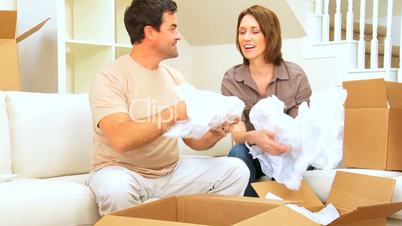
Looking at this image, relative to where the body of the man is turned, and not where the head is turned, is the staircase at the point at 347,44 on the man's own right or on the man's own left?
on the man's own left

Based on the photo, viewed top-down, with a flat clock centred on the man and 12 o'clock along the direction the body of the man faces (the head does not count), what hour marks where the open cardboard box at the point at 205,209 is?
The open cardboard box is roughly at 1 o'clock from the man.

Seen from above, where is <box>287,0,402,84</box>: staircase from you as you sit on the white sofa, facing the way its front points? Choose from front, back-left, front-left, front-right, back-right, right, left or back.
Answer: back-left

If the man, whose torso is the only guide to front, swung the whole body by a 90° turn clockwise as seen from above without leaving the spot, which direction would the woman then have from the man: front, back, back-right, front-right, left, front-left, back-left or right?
back

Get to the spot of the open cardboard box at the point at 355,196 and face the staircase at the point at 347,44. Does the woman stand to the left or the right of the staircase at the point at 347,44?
left

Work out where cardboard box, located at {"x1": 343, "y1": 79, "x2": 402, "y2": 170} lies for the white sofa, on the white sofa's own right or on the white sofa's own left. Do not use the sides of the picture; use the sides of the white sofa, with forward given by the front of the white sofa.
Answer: on the white sofa's own left

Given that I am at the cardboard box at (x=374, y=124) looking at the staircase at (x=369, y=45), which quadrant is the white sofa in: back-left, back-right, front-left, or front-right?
back-left

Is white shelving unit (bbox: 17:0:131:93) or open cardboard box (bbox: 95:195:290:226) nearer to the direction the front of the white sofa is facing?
the open cardboard box

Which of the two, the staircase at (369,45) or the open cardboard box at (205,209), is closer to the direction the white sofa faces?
the open cardboard box

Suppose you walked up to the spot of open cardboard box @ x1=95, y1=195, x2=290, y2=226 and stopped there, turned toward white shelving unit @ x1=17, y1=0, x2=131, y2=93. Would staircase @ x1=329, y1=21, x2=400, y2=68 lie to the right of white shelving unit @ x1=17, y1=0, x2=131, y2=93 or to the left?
right

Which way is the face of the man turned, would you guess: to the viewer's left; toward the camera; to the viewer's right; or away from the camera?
to the viewer's right

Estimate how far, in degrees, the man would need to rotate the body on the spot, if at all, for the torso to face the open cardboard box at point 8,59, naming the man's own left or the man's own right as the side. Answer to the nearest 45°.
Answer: approximately 180°

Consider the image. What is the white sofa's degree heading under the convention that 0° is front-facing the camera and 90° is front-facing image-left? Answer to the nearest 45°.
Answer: approximately 0°

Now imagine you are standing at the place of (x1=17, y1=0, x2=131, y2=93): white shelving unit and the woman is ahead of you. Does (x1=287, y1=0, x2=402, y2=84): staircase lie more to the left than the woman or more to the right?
left

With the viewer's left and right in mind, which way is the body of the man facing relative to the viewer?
facing the viewer and to the right of the viewer
